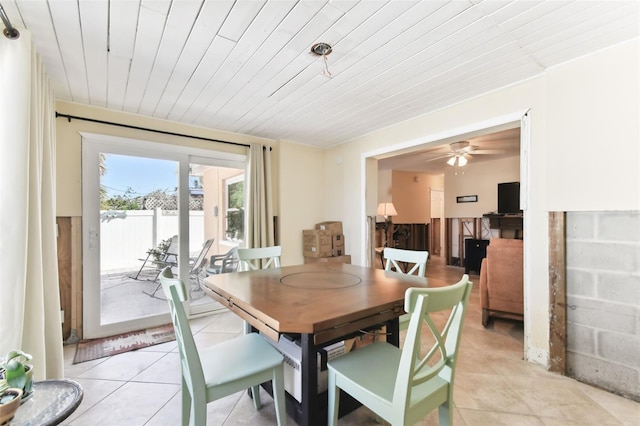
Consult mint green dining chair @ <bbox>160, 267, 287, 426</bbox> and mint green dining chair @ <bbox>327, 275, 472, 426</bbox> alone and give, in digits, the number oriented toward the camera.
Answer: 0

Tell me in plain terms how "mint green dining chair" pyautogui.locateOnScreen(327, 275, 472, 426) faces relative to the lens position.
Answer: facing away from the viewer and to the left of the viewer

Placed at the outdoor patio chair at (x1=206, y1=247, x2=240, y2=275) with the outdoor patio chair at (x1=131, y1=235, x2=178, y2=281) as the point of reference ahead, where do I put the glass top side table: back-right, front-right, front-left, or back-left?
front-left

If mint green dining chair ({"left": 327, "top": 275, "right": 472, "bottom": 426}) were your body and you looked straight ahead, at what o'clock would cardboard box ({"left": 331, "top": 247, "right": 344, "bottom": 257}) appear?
The cardboard box is roughly at 1 o'clock from the mint green dining chair.

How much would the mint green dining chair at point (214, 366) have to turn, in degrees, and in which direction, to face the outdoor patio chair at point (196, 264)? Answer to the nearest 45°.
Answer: approximately 45° to its left

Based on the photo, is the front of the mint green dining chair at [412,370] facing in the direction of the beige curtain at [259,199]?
yes

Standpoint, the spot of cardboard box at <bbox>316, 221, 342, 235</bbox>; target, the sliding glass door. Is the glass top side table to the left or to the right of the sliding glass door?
left

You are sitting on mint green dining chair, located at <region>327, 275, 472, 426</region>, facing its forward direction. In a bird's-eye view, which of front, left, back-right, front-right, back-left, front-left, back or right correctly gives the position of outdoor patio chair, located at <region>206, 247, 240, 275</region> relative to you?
front

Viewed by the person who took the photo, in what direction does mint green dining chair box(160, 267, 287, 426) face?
facing away from the viewer and to the right of the viewer

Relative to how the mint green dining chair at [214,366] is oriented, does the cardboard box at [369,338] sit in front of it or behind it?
in front

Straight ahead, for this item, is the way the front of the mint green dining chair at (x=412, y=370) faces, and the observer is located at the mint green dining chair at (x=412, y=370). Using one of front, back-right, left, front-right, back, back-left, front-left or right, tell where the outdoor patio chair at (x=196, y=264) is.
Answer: front

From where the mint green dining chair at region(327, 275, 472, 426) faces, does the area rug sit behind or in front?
in front

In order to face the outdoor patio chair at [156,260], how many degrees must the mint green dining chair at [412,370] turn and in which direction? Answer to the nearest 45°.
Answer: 0° — it already faces it

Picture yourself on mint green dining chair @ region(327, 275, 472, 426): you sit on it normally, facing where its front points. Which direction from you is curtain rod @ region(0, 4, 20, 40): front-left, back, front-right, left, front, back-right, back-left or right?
front-left

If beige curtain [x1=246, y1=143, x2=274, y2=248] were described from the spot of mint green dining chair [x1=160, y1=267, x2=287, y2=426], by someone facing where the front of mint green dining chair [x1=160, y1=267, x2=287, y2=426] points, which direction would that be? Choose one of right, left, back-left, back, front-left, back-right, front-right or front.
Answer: front-left

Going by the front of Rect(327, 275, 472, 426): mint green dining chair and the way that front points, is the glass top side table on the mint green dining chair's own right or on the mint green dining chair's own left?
on the mint green dining chair's own left

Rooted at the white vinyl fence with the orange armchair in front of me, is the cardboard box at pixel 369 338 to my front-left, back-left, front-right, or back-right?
front-right
